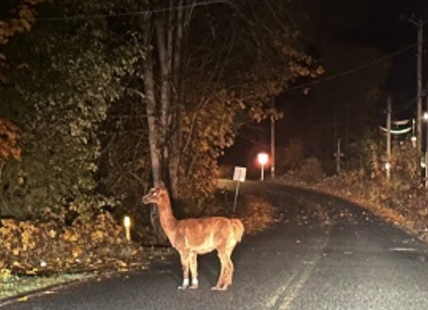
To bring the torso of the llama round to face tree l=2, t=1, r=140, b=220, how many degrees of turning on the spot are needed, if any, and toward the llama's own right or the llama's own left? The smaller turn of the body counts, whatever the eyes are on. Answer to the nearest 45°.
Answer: approximately 45° to the llama's own right

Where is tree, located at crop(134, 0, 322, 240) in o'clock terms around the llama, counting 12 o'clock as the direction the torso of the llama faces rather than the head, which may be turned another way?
The tree is roughly at 3 o'clock from the llama.

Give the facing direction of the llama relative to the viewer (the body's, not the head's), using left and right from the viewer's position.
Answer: facing to the left of the viewer
